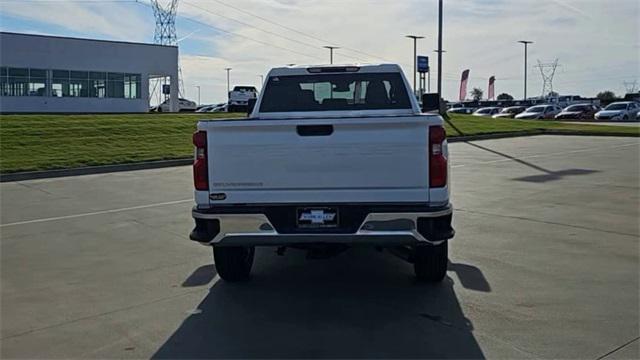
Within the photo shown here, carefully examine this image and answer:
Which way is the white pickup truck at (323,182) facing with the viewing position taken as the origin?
facing away from the viewer

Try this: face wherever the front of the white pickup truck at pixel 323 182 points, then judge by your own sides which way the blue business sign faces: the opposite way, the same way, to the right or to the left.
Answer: the opposite way

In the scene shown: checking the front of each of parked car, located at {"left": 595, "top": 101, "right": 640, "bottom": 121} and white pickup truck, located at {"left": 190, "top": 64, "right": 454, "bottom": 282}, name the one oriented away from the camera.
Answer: the white pickup truck

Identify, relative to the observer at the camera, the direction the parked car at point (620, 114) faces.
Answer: facing the viewer and to the left of the viewer

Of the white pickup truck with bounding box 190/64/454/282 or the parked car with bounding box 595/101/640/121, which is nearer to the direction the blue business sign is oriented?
the white pickup truck

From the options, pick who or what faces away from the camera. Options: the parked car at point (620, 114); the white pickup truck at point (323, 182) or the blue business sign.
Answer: the white pickup truck

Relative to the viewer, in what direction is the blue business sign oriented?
toward the camera

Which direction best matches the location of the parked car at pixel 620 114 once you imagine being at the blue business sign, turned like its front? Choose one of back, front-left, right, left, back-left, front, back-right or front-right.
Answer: back-left

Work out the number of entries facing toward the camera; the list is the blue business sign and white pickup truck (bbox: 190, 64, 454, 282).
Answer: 1

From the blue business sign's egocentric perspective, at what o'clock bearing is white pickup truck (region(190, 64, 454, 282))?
The white pickup truck is roughly at 12 o'clock from the blue business sign.
